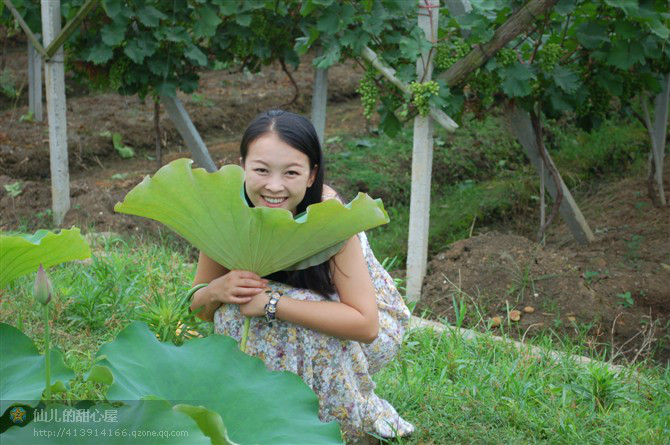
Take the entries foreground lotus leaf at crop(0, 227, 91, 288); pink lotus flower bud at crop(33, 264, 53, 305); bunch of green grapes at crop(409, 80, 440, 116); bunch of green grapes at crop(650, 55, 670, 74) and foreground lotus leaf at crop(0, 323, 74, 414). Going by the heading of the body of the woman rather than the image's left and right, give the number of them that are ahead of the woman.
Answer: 3

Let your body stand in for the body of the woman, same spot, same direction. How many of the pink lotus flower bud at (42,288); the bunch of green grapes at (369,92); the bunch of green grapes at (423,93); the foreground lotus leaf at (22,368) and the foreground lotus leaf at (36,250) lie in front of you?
3

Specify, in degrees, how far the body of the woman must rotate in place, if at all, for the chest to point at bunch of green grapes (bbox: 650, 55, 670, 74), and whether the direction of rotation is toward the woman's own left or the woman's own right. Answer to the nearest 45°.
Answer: approximately 180°

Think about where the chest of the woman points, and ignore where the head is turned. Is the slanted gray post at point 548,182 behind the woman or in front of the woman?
behind

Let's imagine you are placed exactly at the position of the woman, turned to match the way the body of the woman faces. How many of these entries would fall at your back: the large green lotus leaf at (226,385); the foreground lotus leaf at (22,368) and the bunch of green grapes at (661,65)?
1

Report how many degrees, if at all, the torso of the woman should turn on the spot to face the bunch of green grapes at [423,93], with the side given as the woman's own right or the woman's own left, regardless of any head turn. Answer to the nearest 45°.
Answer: approximately 135° to the woman's own right

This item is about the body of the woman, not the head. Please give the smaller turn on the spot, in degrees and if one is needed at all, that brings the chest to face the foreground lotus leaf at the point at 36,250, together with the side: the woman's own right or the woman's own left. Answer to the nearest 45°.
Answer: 0° — they already face it

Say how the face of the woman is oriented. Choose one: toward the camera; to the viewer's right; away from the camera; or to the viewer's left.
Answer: toward the camera

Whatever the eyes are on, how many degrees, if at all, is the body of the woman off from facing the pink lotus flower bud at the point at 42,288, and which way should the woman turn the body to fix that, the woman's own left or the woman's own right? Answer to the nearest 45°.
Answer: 0° — they already face it

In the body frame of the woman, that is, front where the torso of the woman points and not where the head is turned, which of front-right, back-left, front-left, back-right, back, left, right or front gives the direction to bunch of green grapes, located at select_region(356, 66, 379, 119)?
back-right

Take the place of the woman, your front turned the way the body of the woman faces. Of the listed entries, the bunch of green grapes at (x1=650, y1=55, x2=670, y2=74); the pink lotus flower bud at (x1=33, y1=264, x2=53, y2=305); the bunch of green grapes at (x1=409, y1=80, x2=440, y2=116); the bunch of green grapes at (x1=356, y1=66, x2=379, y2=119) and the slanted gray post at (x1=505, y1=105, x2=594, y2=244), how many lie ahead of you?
1

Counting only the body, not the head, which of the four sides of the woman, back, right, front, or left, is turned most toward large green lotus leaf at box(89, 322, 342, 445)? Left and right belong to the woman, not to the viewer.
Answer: front

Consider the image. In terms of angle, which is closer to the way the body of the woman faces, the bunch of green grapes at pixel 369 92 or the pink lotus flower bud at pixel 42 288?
the pink lotus flower bud

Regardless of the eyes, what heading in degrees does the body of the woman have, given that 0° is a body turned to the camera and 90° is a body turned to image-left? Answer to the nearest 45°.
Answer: approximately 45°
